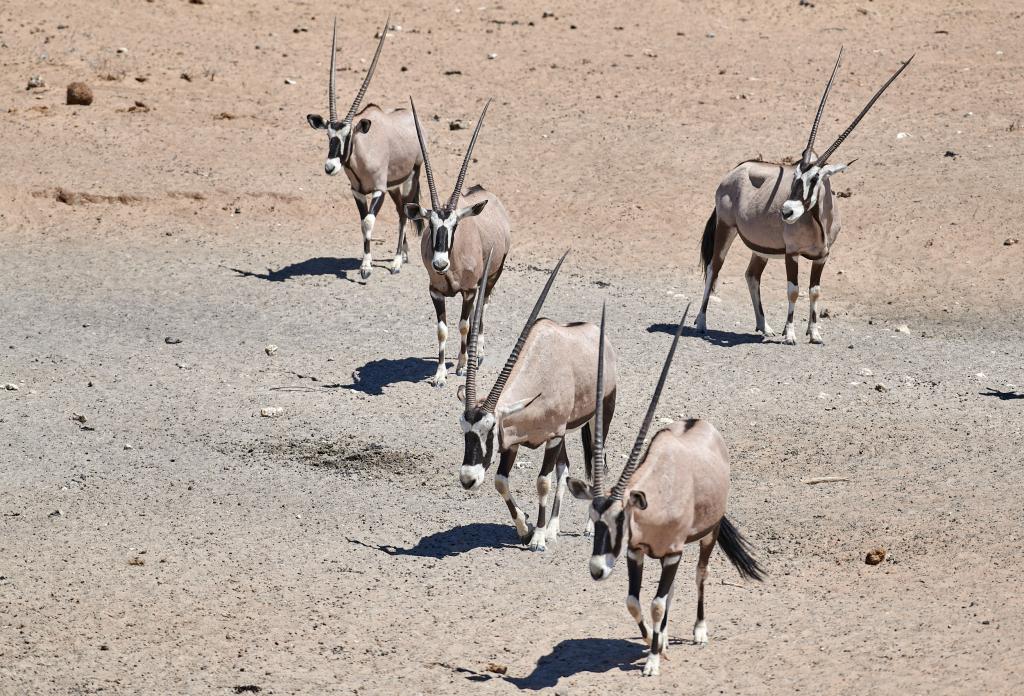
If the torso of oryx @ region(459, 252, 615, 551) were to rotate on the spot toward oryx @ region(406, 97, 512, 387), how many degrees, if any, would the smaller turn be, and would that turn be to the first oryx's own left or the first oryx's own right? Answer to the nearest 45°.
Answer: approximately 135° to the first oryx's own right

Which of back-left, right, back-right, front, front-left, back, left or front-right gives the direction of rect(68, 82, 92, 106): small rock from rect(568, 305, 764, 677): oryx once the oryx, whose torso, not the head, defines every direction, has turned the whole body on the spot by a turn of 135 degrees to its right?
front-left

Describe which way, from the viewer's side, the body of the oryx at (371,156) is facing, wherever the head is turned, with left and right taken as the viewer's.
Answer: facing the viewer and to the left of the viewer

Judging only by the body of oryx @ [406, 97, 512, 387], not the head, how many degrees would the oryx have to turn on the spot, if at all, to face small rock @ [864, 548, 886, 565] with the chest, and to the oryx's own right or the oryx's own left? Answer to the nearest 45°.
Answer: approximately 90° to the oryx's own left

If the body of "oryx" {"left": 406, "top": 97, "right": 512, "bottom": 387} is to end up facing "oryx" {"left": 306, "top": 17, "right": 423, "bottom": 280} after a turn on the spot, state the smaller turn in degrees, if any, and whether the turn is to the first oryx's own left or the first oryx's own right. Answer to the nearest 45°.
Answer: approximately 135° to the first oryx's own right

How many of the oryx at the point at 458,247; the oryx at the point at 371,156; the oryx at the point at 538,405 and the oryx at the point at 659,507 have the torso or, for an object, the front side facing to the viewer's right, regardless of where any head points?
0

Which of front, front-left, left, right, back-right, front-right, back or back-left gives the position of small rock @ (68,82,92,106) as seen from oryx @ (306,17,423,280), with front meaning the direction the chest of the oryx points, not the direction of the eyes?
right

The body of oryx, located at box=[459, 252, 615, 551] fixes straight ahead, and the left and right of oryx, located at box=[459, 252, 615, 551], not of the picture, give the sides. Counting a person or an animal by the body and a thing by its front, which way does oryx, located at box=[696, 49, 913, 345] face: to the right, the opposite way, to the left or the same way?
to the left

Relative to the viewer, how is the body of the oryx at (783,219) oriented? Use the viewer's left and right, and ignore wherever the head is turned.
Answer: facing the viewer and to the right of the viewer

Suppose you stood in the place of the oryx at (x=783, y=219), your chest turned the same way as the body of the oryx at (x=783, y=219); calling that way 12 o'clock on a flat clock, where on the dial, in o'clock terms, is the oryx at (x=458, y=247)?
the oryx at (x=458, y=247) is roughly at 3 o'clock from the oryx at (x=783, y=219).

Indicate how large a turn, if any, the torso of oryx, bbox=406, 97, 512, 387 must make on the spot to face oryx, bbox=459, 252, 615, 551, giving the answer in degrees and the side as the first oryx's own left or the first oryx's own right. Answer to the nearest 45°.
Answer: approximately 45° to the first oryx's own left

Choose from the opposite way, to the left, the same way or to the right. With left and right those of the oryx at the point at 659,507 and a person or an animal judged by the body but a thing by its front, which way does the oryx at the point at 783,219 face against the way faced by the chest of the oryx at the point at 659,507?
to the left

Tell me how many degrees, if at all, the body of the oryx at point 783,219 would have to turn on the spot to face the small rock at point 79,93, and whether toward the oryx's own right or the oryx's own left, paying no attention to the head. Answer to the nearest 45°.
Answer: approximately 135° to the oryx's own right

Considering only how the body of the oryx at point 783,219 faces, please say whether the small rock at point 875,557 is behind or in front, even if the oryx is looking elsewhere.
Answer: in front

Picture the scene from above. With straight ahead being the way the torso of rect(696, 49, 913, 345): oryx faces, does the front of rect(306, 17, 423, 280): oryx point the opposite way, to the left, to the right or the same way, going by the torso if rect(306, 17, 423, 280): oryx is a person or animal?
to the right

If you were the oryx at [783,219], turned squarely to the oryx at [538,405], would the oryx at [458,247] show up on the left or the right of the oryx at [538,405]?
right
